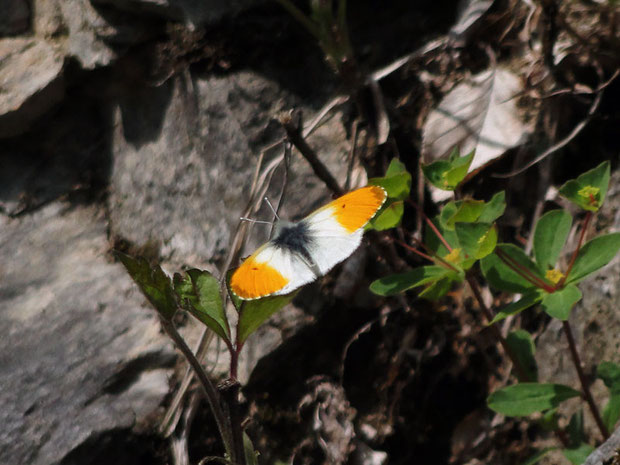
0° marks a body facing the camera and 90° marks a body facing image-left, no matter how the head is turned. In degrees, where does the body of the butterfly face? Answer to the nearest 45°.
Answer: approximately 135°

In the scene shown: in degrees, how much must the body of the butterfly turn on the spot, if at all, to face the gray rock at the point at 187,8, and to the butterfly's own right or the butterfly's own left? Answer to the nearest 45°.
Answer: approximately 45° to the butterfly's own right

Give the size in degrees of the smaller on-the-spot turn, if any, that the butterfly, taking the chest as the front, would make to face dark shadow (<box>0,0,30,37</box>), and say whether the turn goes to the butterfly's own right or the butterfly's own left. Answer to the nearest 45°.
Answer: approximately 45° to the butterfly's own right

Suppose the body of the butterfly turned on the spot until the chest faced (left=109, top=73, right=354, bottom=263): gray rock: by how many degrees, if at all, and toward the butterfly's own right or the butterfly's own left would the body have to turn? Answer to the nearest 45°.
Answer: approximately 45° to the butterfly's own right
